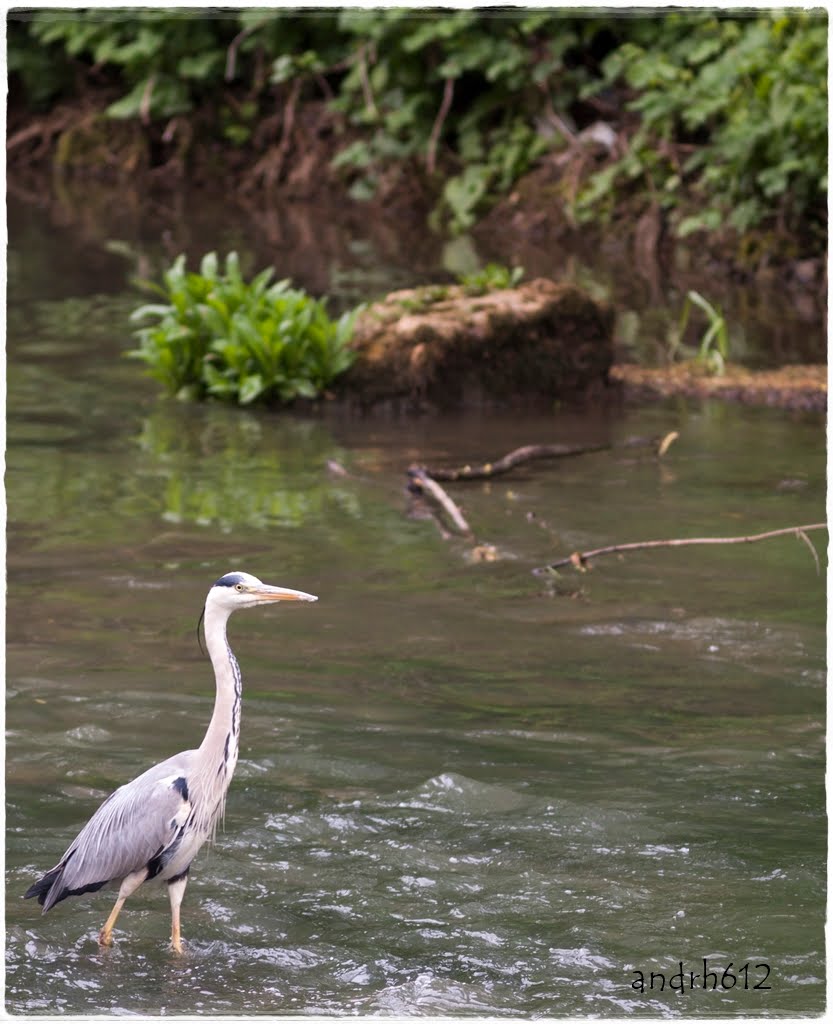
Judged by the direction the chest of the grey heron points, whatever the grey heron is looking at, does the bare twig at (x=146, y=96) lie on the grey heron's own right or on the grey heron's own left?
on the grey heron's own left

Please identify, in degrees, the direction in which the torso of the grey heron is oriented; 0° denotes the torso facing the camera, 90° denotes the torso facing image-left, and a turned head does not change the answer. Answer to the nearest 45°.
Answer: approximately 270°

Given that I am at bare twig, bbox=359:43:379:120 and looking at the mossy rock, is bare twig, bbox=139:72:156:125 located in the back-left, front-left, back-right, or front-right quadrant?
back-right

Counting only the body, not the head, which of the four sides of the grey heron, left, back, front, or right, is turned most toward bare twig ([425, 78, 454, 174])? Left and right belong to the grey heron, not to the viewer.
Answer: left

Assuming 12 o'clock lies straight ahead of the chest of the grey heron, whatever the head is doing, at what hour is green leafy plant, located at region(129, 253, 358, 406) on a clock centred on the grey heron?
The green leafy plant is roughly at 9 o'clock from the grey heron.

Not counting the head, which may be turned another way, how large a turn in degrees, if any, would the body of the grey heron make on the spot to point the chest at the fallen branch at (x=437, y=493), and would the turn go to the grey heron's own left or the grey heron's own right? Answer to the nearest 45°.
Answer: approximately 90° to the grey heron's own left

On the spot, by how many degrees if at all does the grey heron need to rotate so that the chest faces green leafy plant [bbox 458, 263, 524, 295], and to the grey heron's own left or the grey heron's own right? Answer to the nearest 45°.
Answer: approximately 90° to the grey heron's own left
